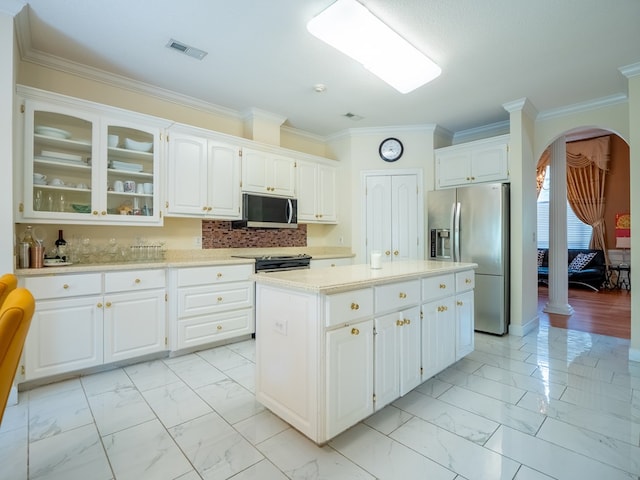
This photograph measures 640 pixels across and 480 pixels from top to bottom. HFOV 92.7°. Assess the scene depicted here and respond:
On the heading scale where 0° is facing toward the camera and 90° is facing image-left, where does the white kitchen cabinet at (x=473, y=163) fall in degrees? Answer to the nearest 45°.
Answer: approximately 45°

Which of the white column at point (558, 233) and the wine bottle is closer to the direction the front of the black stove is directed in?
the white column

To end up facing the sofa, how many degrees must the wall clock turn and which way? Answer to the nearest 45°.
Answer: approximately 135° to its left

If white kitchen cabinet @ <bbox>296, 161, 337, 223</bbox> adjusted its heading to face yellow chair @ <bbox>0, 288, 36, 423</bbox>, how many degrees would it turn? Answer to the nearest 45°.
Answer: approximately 45° to its right

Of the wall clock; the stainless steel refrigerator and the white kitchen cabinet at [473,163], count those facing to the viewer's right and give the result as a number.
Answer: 0

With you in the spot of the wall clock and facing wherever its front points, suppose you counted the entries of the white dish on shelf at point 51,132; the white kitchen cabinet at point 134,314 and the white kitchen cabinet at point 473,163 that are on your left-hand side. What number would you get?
1

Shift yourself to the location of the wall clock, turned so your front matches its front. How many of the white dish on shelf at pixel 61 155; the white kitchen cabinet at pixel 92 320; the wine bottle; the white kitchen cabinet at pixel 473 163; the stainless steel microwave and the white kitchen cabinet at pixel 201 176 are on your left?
1

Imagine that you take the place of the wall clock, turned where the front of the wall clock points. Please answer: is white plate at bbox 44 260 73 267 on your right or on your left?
on your right

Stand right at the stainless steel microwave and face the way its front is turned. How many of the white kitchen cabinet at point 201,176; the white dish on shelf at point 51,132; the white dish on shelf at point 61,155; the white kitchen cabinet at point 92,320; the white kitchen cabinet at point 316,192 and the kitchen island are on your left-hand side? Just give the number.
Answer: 1

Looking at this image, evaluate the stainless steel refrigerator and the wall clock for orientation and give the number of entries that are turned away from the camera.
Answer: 0

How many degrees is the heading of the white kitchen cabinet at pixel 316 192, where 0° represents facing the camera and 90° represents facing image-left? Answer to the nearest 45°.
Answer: approximately 315°

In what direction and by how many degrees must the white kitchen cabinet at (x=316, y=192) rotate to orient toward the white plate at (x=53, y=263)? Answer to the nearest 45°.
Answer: approximately 90° to its right

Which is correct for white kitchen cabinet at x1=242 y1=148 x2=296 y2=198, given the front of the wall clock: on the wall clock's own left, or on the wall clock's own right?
on the wall clock's own right

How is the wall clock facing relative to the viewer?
toward the camera

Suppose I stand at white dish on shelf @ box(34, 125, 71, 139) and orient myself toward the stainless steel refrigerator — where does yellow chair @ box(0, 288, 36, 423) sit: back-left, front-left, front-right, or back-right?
front-right

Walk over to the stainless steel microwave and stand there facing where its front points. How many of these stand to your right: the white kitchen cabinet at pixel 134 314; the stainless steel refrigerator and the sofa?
1
